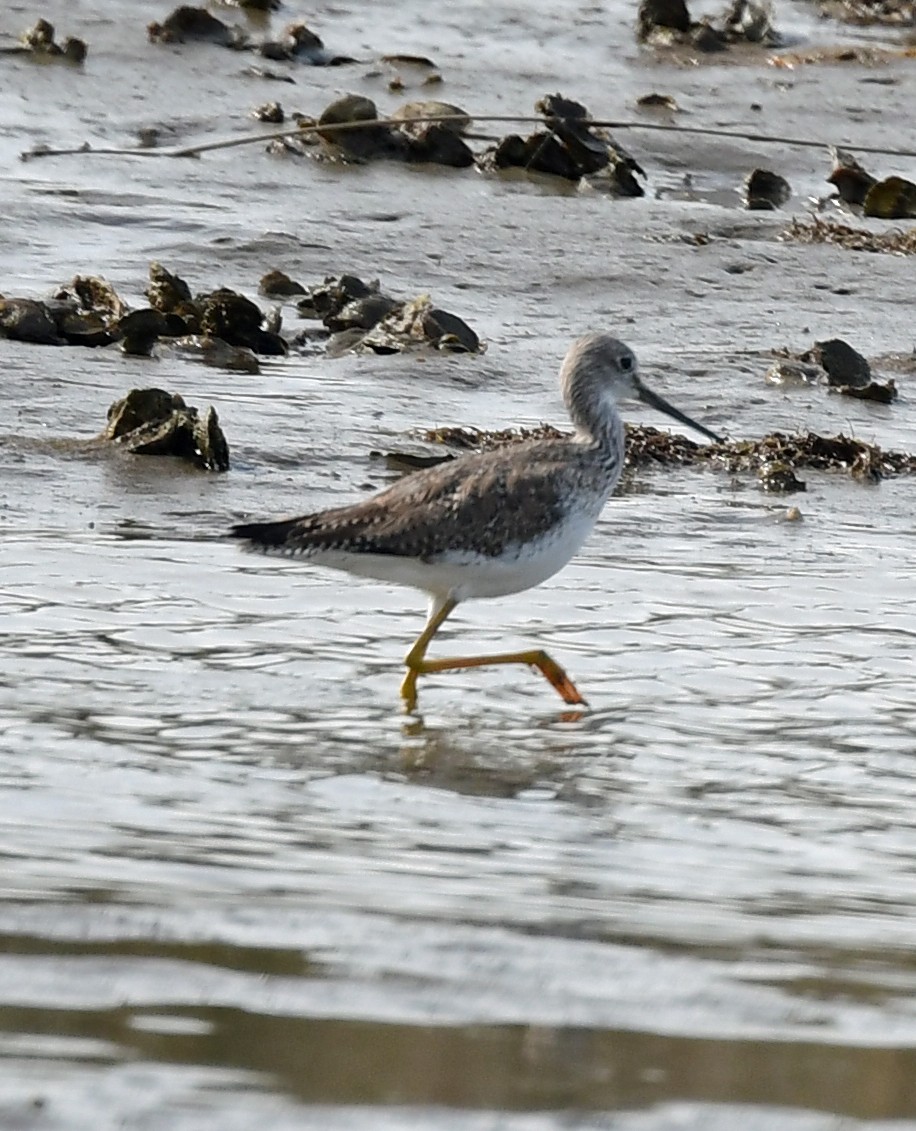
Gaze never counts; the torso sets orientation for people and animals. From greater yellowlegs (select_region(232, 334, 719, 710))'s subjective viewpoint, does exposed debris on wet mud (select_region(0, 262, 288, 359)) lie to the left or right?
on its left

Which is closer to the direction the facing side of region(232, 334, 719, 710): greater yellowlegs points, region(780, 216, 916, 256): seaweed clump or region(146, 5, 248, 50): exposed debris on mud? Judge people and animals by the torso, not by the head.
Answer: the seaweed clump

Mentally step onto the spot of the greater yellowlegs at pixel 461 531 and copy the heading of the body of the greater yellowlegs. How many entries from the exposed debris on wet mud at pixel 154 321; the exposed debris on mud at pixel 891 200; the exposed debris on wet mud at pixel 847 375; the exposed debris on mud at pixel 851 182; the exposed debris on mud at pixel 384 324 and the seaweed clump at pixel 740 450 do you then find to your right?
0

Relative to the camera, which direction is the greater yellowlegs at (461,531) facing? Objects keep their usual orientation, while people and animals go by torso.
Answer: to the viewer's right

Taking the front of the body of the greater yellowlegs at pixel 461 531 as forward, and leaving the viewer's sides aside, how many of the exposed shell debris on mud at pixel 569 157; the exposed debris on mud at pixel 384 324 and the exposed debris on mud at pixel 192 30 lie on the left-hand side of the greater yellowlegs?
3

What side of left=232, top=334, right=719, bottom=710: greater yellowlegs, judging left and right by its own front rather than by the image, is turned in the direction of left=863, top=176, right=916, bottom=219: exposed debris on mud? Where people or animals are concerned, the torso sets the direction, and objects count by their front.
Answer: left

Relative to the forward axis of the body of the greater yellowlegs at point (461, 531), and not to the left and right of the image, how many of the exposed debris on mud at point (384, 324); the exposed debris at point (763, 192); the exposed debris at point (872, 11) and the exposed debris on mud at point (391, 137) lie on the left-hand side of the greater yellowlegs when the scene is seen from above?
4

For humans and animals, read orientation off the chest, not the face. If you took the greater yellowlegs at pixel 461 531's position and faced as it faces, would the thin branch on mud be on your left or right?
on your left

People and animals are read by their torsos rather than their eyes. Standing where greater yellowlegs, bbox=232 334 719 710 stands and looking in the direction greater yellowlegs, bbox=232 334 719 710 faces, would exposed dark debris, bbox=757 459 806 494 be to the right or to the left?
on its left

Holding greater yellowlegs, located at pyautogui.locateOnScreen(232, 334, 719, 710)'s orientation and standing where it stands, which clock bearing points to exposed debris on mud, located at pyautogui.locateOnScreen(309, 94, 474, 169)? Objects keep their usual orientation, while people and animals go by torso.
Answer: The exposed debris on mud is roughly at 9 o'clock from the greater yellowlegs.

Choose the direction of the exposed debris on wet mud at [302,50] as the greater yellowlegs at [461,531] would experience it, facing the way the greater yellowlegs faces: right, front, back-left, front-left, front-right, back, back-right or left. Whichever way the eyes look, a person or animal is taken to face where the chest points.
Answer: left

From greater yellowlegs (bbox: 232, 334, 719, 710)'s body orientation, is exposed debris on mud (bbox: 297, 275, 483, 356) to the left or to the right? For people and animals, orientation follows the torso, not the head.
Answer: on its left

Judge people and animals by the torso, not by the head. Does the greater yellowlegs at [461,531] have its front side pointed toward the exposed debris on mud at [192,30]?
no

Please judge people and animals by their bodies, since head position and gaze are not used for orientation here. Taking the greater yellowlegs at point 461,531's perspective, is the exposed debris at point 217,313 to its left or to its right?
on its left

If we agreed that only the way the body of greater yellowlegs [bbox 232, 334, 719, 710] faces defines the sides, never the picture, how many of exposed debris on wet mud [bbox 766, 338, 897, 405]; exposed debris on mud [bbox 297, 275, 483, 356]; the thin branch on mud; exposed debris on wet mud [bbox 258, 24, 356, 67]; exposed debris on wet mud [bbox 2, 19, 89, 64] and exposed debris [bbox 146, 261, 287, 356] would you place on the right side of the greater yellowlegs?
0

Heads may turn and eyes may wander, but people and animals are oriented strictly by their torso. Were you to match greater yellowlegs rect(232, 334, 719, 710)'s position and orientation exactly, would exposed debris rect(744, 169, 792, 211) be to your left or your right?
on your left

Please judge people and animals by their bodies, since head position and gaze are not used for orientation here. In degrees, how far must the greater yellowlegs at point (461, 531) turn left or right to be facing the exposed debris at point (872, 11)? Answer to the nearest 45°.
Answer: approximately 90° to its left
